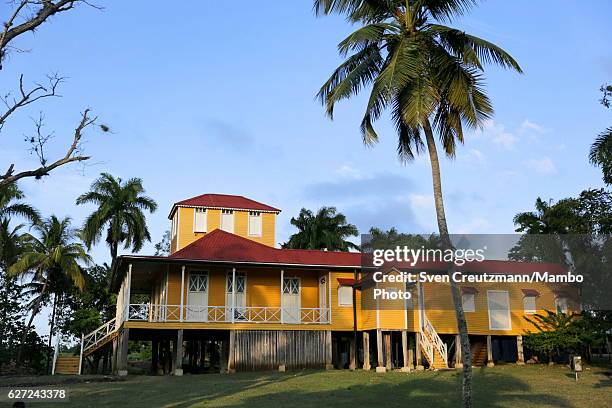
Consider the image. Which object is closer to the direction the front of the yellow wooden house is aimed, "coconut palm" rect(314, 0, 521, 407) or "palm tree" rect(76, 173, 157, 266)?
the coconut palm

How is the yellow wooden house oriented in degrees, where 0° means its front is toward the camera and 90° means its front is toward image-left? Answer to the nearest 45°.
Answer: approximately 0°

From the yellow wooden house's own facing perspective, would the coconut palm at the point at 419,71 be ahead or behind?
ahead

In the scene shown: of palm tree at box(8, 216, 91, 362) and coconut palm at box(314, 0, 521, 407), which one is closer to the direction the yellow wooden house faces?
the coconut palm

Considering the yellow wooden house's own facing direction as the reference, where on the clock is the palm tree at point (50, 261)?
The palm tree is roughly at 4 o'clock from the yellow wooden house.

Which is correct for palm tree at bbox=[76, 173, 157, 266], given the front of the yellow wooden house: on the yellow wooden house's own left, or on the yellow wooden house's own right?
on the yellow wooden house's own right
